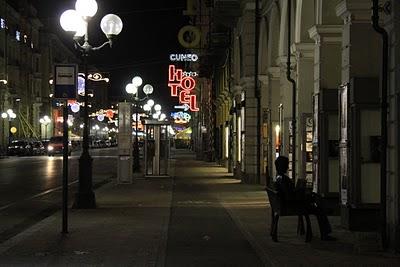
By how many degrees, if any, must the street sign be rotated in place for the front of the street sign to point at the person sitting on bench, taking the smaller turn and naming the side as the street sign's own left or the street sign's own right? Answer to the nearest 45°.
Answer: approximately 45° to the street sign's own left

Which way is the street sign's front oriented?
toward the camera

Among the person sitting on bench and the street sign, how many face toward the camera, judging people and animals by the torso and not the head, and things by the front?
1

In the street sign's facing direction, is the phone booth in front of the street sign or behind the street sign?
behind

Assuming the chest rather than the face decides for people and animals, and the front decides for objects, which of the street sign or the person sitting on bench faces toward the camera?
the street sign

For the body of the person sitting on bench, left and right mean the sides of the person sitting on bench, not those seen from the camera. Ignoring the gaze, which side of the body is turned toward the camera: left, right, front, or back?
right

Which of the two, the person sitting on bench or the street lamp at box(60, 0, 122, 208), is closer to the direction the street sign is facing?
the person sitting on bench

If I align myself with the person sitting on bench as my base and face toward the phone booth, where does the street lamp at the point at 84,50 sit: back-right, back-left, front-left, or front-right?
front-left

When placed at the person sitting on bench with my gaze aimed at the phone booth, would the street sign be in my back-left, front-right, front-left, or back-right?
front-left

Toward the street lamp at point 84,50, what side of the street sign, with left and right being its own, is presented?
back
